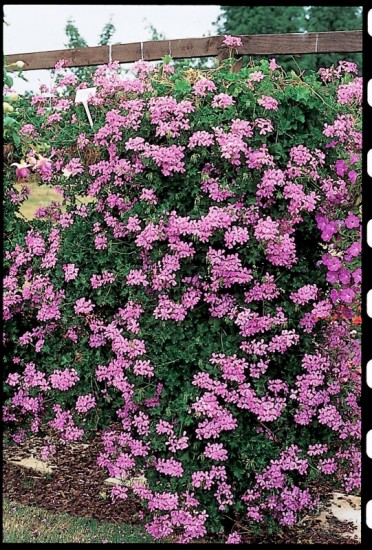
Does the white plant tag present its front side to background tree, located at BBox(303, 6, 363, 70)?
no

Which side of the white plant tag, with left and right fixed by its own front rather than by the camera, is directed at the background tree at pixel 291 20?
back

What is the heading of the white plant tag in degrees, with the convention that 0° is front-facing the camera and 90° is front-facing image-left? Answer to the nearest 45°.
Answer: approximately 0°

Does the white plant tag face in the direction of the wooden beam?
no
